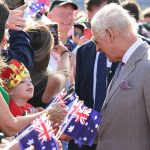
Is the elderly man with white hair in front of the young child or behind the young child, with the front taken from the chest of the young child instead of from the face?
in front

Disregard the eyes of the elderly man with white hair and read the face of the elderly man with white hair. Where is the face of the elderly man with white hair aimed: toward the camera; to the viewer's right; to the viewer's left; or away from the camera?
to the viewer's left
